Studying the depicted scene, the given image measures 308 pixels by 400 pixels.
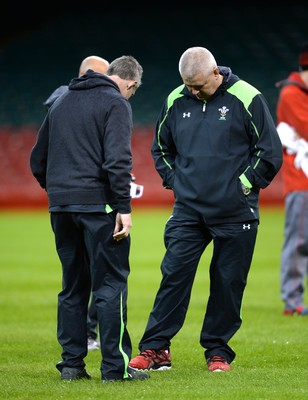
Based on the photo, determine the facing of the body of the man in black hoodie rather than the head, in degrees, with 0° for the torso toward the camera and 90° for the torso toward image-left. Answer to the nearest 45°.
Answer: approximately 225°

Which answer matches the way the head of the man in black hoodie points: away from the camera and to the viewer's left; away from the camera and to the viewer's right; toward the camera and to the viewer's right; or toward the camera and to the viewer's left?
away from the camera and to the viewer's right
